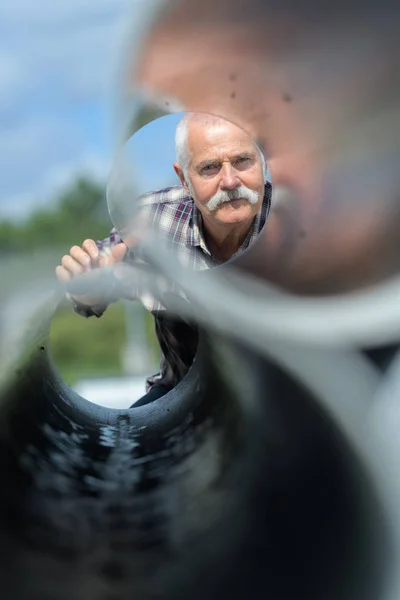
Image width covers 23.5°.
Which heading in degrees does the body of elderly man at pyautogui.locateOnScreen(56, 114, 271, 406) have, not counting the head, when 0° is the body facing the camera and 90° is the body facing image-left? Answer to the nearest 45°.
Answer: approximately 0°
